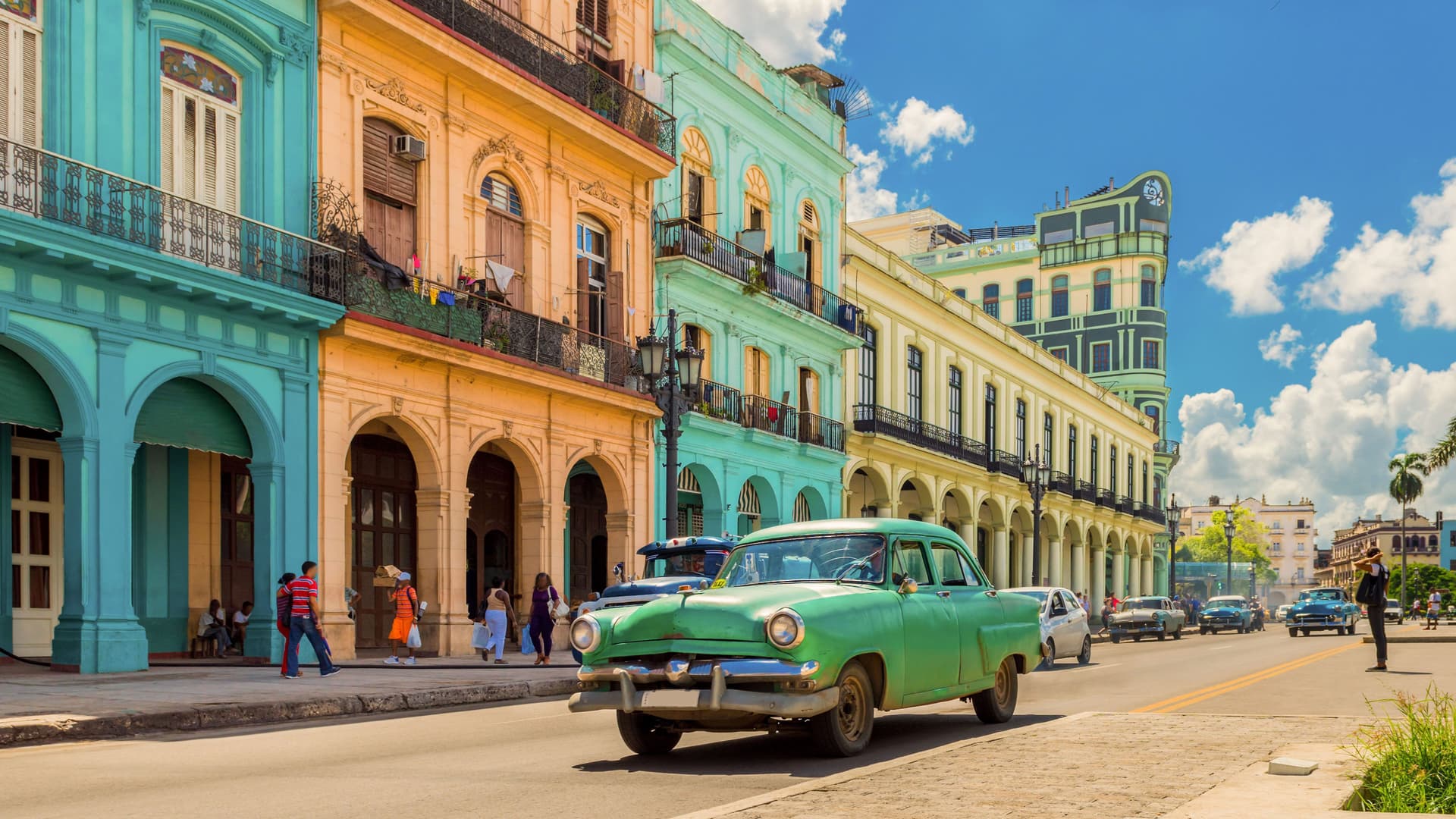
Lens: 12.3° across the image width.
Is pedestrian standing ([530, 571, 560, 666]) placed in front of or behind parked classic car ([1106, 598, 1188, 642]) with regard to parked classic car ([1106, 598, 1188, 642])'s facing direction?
in front

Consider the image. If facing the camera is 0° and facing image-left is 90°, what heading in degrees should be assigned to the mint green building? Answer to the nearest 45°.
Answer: approximately 315°

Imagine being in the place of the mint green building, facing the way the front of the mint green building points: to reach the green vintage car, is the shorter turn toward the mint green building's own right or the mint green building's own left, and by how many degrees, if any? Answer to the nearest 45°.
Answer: approximately 45° to the mint green building's own right

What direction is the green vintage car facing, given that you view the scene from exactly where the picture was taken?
facing the viewer and to the left of the viewer

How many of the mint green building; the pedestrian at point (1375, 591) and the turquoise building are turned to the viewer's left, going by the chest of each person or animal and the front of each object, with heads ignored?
1

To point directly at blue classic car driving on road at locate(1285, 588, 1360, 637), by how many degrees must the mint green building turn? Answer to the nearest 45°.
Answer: approximately 90° to its left

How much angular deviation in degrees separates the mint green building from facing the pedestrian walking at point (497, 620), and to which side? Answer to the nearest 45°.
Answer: approximately 45° to its right

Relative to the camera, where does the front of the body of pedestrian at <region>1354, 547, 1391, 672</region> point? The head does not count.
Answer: to the viewer's left

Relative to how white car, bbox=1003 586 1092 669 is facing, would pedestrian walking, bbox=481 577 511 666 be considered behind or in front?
in front
